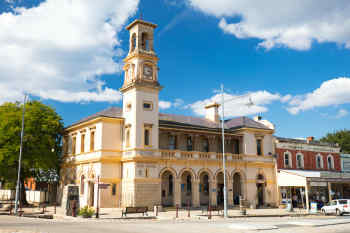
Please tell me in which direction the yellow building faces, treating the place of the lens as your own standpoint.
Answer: facing the viewer and to the right of the viewer

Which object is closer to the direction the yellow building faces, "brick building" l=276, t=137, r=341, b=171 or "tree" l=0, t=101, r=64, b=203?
the brick building

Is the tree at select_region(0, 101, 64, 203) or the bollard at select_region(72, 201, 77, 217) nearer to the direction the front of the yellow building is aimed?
the bollard

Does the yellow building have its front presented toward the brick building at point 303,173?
no

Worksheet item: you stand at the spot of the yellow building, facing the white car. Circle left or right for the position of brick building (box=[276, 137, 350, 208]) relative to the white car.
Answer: left

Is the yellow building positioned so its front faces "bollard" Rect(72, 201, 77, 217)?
no

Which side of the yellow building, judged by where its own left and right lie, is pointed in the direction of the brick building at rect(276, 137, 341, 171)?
left

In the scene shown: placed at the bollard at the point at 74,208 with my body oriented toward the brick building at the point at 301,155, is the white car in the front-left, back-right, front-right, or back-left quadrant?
front-right

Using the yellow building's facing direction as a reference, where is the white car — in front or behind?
in front

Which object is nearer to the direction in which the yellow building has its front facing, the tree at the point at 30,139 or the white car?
the white car

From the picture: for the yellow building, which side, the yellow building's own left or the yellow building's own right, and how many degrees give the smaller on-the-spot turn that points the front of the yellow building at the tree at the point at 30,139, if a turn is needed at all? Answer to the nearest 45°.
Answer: approximately 135° to the yellow building's own right
